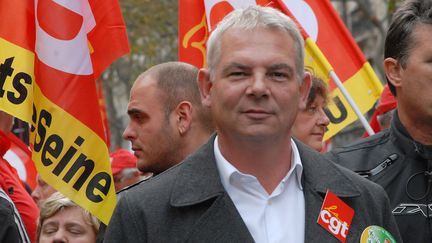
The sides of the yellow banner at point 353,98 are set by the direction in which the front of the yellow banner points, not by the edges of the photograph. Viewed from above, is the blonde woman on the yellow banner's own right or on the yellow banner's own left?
on the yellow banner's own right

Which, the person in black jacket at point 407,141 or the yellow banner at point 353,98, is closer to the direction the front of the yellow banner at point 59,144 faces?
the person in black jacket

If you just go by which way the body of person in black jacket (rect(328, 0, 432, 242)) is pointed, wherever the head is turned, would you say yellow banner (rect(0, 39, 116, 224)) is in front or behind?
behind

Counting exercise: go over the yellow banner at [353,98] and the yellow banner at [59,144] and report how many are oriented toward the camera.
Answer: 2

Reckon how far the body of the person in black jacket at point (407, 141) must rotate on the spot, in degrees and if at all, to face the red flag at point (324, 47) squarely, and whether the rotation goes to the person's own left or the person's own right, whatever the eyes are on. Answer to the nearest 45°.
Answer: approximately 135° to the person's own left
